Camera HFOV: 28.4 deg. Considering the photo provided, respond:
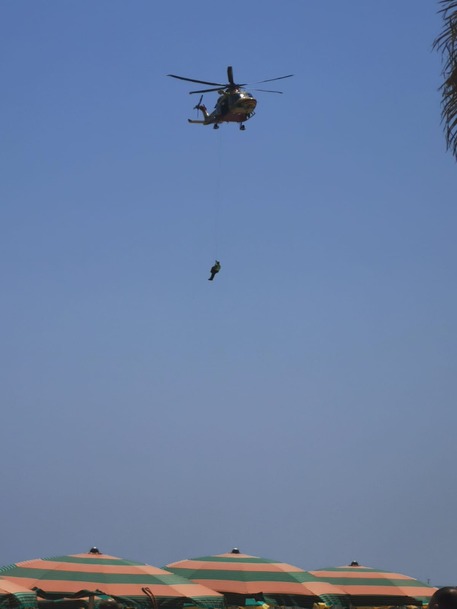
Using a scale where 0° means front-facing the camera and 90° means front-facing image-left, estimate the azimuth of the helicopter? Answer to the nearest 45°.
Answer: approximately 315°
